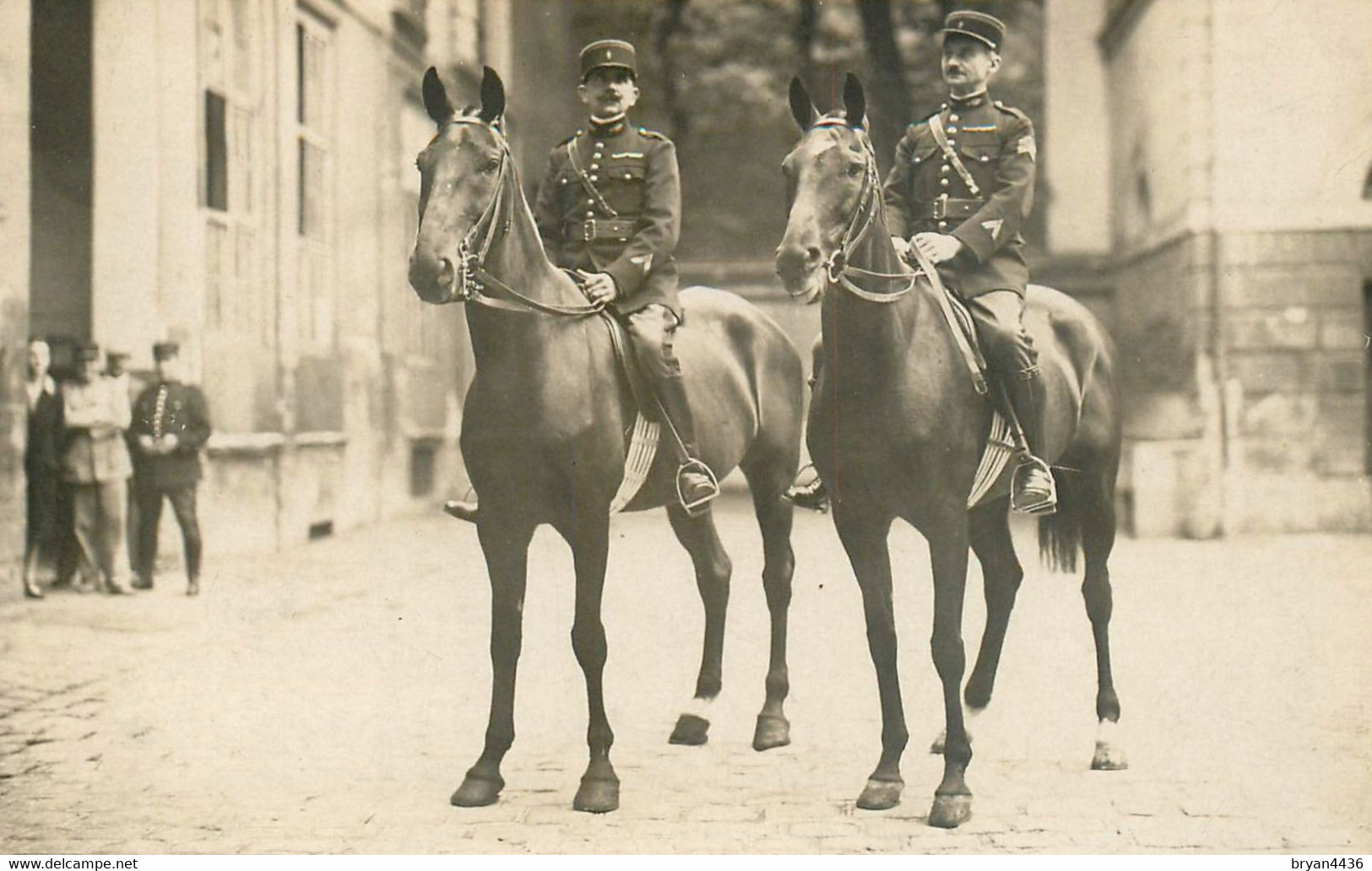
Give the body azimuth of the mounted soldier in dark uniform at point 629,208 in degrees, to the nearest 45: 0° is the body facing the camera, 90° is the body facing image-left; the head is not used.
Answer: approximately 45°

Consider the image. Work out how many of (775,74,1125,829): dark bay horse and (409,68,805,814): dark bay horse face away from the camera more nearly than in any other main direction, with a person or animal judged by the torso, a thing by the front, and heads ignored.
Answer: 0

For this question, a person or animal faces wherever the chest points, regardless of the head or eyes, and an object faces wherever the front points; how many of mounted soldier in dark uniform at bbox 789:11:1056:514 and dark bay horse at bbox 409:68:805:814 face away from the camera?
0

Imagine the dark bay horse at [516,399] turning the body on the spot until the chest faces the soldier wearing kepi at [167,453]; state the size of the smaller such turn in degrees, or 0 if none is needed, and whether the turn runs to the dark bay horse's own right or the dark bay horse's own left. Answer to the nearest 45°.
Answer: approximately 90° to the dark bay horse's own right

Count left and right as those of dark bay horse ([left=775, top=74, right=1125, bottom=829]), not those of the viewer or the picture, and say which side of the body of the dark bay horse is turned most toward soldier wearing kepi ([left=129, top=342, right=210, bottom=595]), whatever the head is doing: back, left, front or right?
right

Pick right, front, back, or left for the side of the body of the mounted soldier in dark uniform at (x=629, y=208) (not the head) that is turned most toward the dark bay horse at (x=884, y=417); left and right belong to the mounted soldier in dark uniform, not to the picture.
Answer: left

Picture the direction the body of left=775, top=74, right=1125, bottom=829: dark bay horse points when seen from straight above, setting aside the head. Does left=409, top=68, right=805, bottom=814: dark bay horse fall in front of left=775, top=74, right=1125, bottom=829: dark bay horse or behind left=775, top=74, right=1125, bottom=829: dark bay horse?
in front

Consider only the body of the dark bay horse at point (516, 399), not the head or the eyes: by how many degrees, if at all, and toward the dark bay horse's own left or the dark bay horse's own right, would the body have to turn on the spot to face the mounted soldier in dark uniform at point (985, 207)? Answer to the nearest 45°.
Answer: approximately 135° to the dark bay horse's own left

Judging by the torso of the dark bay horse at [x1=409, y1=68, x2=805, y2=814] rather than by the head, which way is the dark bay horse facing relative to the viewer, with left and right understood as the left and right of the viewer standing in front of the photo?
facing the viewer and to the left of the viewer

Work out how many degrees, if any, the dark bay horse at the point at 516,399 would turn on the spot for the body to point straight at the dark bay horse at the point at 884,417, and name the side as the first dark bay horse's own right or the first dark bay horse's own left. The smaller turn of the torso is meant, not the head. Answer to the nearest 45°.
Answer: approximately 135° to the first dark bay horse's own left

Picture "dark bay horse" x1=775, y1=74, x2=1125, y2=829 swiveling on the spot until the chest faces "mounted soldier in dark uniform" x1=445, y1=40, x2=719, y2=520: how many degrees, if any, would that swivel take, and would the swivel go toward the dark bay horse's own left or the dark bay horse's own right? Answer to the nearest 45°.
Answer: approximately 45° to the dark bay horse's own right
